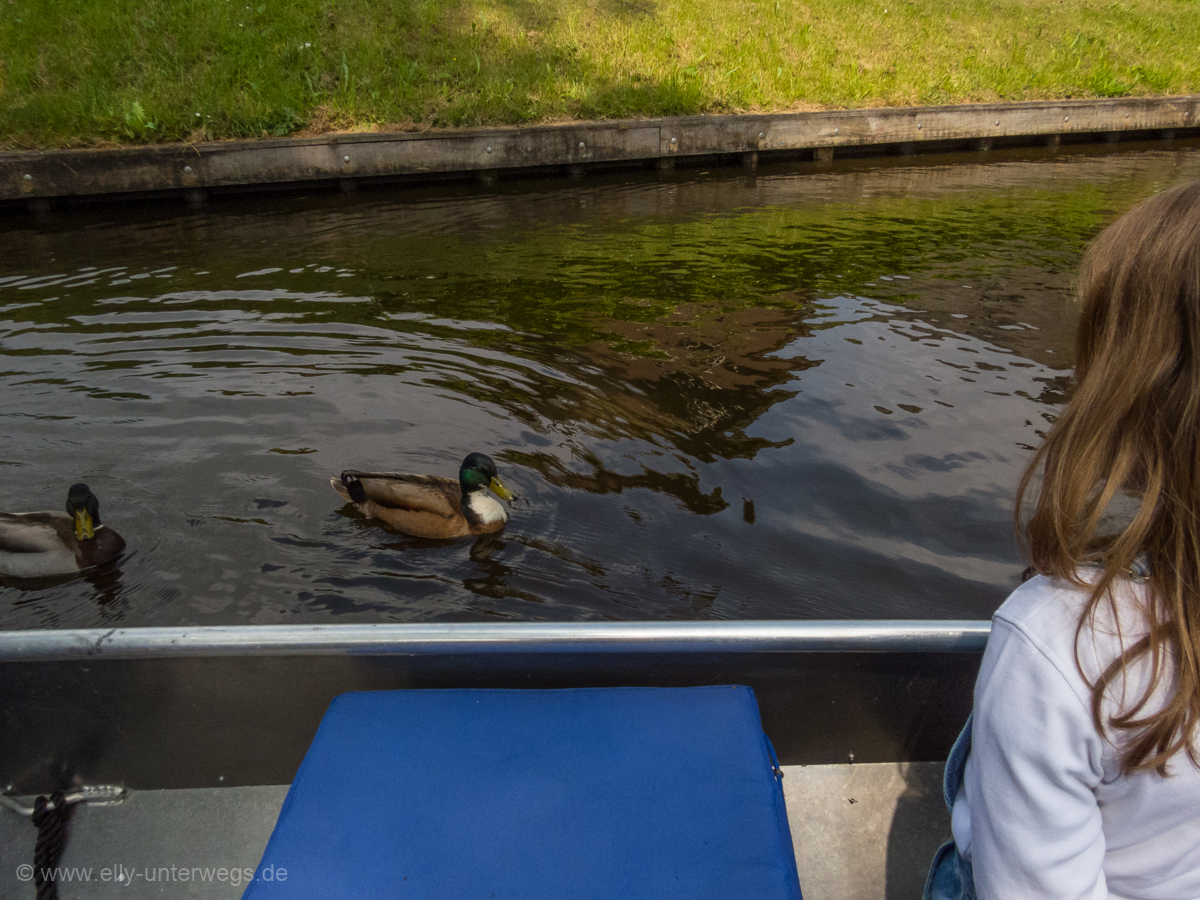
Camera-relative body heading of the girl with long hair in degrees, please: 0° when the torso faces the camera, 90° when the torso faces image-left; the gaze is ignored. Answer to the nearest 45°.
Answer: approximately 135°

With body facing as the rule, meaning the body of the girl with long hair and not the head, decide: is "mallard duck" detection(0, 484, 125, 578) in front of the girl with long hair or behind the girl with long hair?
in front

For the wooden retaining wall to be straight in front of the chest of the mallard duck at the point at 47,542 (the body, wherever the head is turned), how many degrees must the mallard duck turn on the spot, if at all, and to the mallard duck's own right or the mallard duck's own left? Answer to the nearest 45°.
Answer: approximately 45° to the mallard duck's own left

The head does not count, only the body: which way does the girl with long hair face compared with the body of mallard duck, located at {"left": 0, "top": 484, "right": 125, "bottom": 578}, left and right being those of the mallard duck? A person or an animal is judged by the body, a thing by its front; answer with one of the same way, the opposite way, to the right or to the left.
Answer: to the left

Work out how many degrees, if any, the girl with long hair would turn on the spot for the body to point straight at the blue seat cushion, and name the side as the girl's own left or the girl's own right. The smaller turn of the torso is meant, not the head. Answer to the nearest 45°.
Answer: approximately 45° to the girl's own left

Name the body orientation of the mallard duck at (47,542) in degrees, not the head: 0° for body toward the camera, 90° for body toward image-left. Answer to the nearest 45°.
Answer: approximately 270°

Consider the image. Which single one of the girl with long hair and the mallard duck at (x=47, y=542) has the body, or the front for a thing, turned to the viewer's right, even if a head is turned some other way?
the mallard duck

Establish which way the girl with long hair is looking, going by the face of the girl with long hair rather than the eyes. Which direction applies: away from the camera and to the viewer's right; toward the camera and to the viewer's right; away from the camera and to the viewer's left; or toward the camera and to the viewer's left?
away from the camera and to the viewer's left

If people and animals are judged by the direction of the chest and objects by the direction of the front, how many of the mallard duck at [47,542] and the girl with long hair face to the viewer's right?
1

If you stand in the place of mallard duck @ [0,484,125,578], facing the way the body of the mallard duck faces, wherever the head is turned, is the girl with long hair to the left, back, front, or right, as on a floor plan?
right
